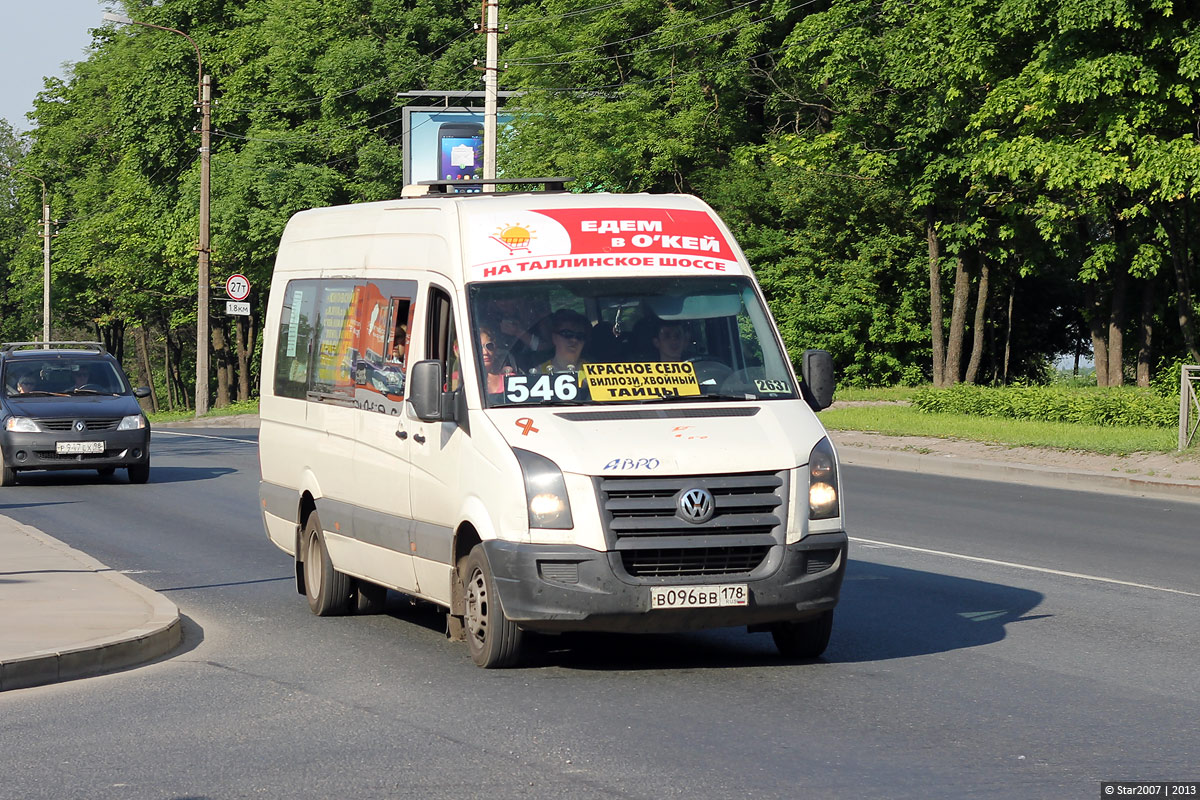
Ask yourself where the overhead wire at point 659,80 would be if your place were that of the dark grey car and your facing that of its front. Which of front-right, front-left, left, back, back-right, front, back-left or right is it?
back-left

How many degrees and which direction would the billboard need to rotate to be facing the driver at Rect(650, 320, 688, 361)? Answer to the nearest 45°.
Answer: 0° — it already faces them

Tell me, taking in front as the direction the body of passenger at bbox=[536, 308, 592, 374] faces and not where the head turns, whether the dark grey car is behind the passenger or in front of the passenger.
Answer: behind

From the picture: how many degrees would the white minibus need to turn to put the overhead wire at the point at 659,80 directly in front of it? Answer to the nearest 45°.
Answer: approximately 135° to its left

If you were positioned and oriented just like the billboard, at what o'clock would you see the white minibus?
The white minibus is roughly at 12 o'clock from the billboard.

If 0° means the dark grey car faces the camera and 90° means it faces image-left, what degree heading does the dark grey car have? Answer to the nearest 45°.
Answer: approximately 0°

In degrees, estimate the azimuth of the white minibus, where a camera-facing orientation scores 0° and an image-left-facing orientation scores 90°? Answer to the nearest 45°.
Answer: approximately 315°

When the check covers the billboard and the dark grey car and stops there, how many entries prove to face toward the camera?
2

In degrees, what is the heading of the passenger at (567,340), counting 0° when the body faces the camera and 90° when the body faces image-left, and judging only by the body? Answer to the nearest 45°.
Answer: approximately 315°

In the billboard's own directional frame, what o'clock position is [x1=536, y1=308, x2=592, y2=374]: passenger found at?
The passenger is roughly at 12 o'clock from the billboard.

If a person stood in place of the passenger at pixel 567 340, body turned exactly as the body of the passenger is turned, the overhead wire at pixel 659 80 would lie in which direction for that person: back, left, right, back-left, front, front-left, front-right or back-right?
back-left
